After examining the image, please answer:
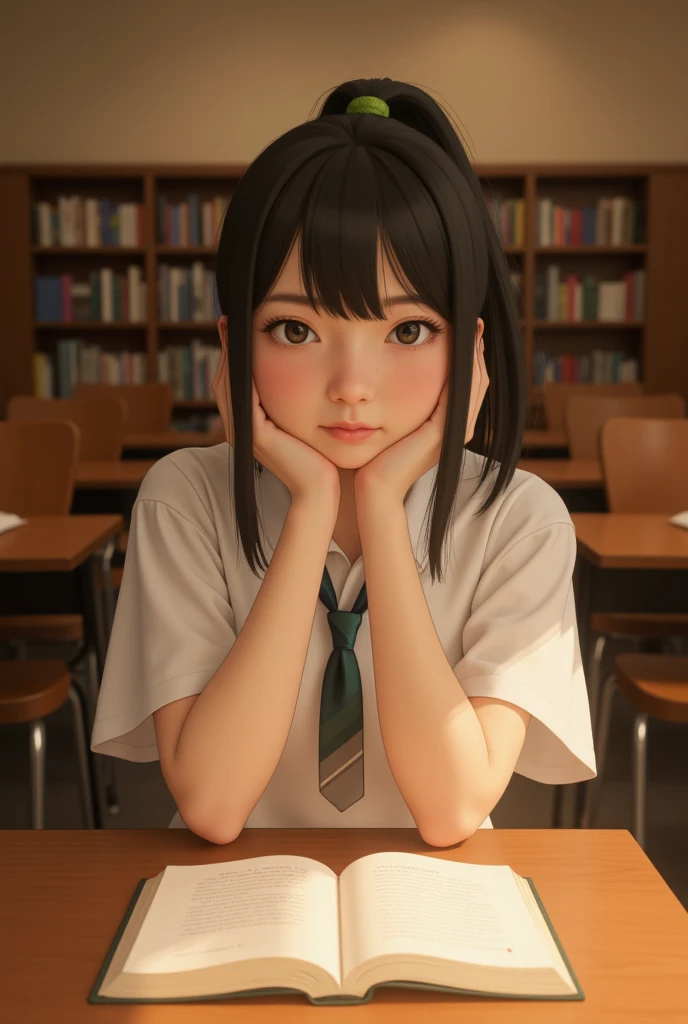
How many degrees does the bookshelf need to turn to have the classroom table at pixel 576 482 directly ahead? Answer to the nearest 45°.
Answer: approximately 45° to its left

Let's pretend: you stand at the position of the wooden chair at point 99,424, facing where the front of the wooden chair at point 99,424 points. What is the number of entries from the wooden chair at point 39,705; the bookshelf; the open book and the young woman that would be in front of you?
3

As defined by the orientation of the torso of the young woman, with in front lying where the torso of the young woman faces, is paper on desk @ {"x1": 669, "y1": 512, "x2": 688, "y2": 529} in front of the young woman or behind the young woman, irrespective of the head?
behind

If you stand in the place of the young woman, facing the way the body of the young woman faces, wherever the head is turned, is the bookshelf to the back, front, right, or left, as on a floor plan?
back

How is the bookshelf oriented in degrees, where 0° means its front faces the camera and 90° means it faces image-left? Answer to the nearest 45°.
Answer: approximately 0°

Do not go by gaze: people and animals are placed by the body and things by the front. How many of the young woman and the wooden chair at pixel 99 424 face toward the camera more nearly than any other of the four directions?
2

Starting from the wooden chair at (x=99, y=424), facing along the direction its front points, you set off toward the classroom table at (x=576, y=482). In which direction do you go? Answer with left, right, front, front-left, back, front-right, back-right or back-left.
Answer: front-left

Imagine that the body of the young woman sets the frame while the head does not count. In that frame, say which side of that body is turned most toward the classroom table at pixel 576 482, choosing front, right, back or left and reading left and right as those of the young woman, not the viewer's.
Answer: back

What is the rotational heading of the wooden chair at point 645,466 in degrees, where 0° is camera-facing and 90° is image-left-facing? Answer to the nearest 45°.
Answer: approximately 0°

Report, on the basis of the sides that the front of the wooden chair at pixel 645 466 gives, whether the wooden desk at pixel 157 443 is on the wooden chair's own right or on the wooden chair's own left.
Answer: on the wooden chair's own right
